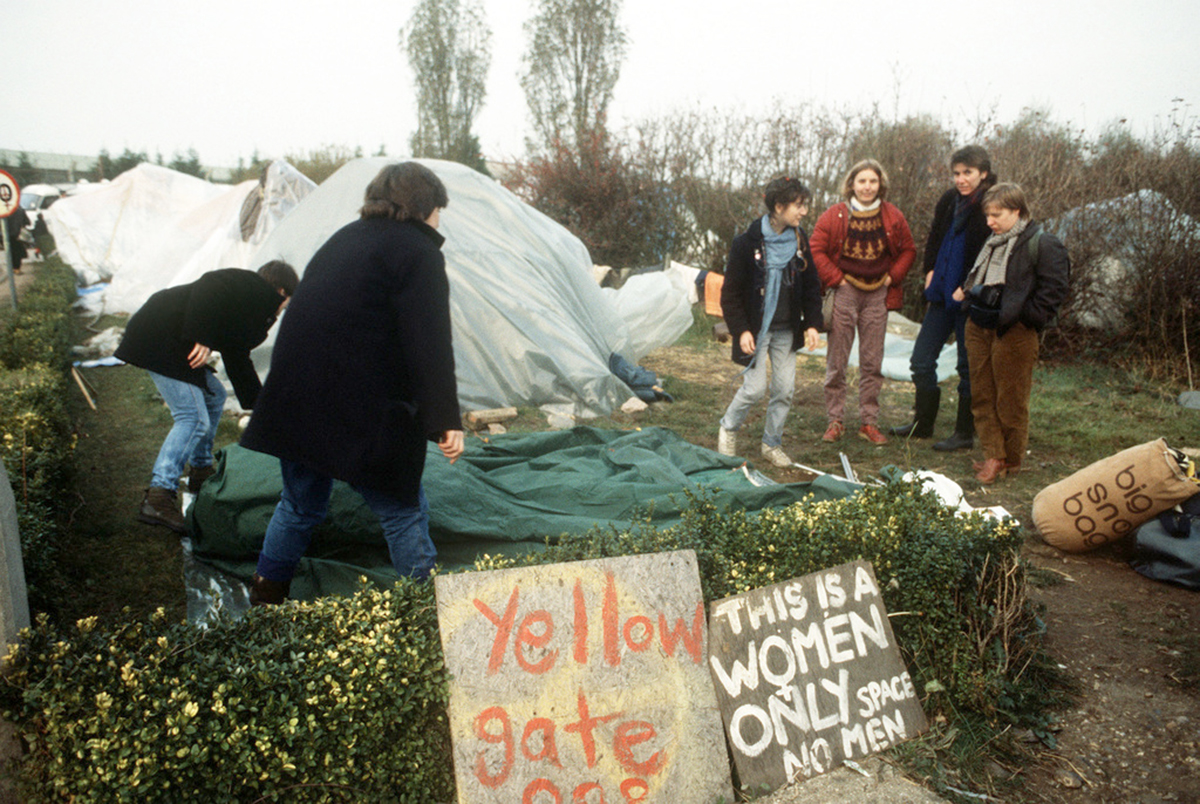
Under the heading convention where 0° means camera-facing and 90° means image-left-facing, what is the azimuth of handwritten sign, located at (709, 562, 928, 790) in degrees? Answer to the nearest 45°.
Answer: approximately 0°

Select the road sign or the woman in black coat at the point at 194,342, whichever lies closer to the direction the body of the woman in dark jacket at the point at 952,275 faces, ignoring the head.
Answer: the woman in black coat

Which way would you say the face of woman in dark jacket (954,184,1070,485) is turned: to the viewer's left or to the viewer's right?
to the viewer's left

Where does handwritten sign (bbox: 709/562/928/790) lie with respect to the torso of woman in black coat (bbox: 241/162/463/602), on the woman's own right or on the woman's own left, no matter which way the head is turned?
on the woman's own right

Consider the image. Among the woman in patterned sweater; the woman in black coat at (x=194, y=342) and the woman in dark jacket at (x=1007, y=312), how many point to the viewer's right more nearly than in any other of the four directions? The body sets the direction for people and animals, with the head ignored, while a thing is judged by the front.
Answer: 1

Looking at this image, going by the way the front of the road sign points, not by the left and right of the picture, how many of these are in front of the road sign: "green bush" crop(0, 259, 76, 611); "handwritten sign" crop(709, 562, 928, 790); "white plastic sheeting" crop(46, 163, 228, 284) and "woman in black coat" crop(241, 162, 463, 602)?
3

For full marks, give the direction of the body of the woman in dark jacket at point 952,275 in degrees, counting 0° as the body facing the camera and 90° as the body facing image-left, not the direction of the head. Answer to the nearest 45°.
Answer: approximately 45°

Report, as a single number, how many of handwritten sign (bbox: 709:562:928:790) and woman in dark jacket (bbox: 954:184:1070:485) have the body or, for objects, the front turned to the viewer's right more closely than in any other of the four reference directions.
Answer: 0

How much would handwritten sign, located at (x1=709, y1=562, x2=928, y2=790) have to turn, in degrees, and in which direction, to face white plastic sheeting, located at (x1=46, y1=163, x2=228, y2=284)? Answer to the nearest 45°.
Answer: approximately 135° to its right
